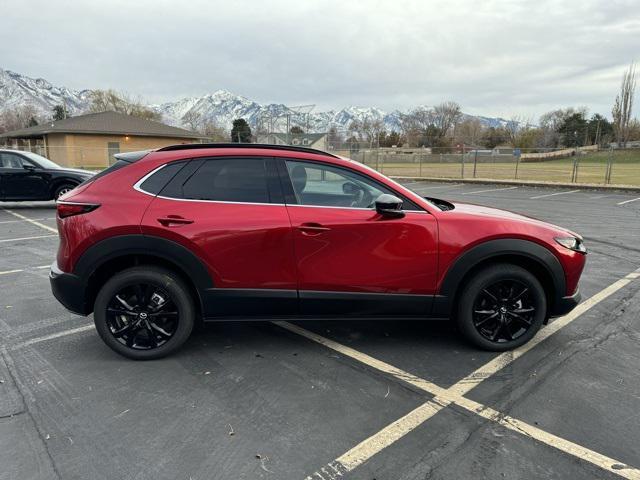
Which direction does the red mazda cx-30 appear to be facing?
to the viewer's right

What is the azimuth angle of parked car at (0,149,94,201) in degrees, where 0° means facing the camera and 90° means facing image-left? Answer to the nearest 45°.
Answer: approximately 270°

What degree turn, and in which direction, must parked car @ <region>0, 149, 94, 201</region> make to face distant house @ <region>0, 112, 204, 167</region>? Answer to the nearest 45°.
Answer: approximately 90° to its left

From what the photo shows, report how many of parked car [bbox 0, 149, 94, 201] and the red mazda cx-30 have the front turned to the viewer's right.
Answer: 2

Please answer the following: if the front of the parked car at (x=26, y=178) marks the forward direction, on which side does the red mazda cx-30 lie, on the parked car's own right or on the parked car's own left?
on the parked car's own right

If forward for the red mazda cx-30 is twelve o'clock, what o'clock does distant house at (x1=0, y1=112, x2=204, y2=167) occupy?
The distant house is roughly at 8 o'clock from the red mazda cx-30.

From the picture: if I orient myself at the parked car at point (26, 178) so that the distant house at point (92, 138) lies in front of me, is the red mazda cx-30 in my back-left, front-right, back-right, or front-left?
back-right

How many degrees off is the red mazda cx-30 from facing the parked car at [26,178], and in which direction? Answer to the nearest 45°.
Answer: approximately 135° to its left
